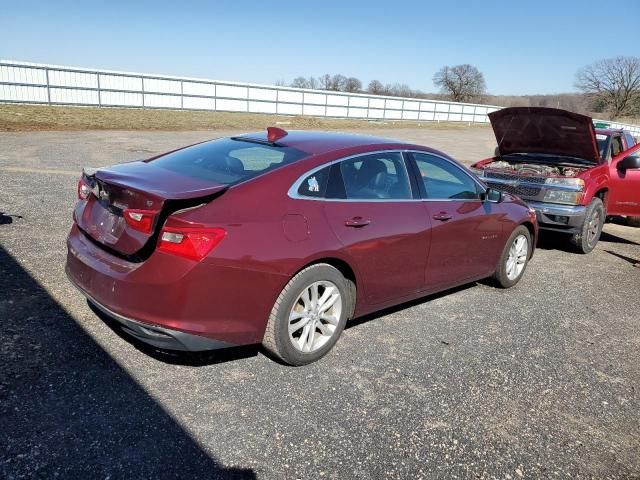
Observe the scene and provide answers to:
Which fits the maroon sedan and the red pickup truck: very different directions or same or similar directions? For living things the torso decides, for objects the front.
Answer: very different directions

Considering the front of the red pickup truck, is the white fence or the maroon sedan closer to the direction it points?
the maroon sedan

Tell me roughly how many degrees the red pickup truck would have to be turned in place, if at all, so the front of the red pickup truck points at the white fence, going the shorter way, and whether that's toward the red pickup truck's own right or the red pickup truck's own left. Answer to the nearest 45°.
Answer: approximately 90° to the red pickup truck's own right

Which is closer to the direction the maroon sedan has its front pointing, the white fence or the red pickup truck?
the red pickup truck

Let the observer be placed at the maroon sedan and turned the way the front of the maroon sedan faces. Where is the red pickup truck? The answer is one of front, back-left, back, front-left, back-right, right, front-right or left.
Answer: front

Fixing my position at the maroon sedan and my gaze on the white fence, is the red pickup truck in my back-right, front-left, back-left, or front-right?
front-right

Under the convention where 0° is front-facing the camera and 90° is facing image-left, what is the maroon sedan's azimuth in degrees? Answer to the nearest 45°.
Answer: approximately 225°

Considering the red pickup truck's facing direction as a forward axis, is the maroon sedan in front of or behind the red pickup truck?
in front

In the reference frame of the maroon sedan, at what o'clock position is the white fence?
The white fence is roughly at 10 o'clock from the maroon sedan.
